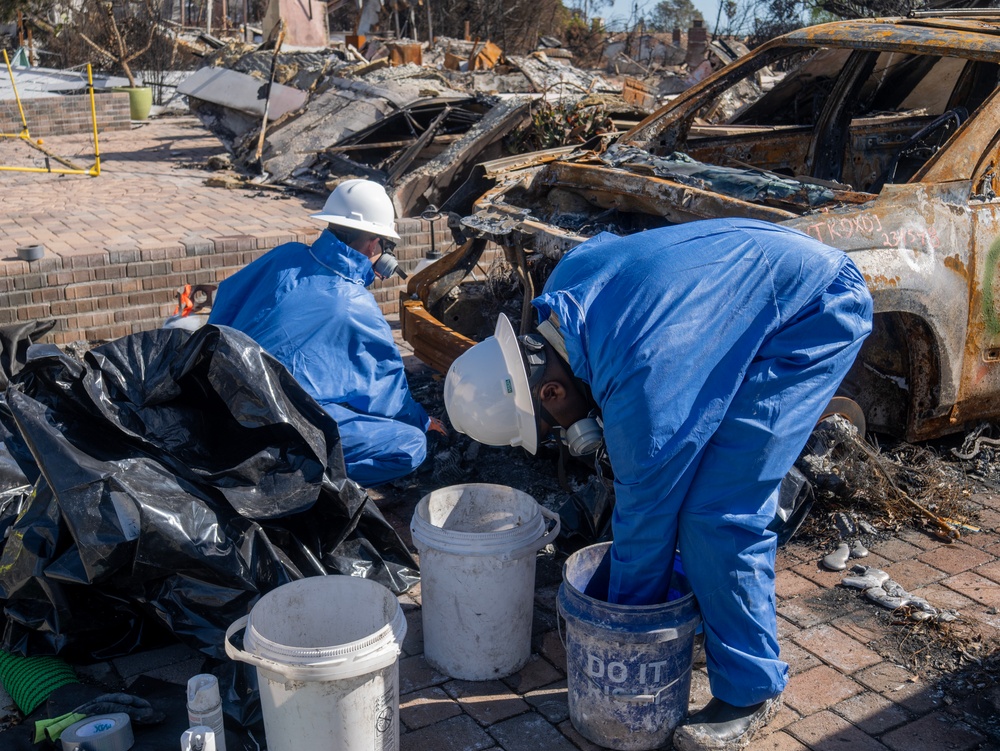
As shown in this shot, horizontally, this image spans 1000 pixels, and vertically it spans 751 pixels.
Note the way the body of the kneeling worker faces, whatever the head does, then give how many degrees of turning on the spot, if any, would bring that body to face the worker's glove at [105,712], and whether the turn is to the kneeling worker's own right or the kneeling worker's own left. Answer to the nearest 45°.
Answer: approximately 180°

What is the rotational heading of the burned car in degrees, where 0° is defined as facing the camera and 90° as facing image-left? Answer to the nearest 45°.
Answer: approximately 45°

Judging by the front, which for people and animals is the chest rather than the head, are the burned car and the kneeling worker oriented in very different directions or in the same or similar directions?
very different directions

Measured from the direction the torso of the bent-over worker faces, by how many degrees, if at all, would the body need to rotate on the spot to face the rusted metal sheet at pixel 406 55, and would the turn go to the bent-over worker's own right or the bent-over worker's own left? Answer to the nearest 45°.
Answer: approximately 90° to the bent-over worker's own right

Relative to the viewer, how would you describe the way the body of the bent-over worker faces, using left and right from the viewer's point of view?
facing to the left of the viewer

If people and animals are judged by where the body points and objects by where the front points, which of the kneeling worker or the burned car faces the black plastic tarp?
the burned car

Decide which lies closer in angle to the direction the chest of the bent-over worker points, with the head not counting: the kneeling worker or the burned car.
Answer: the kneeling worker

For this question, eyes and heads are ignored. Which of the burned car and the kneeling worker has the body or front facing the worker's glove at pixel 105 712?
the burned car

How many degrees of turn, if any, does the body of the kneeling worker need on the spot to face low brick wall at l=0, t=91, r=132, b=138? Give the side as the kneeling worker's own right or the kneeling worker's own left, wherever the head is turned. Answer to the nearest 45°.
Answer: approximately 45° to the kneeling worker's own left

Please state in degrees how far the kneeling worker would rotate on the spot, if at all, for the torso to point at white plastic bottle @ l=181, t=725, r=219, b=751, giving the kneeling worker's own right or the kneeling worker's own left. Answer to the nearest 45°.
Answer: approximately 135° to the kneeling worker's own right

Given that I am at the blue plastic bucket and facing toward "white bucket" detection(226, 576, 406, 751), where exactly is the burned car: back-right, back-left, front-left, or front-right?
back-right

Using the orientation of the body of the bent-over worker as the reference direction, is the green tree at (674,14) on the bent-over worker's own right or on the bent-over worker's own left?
on the bent-over worker's own right

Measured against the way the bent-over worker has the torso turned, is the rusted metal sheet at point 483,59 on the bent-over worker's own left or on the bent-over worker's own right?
on the bent-over worker's own right

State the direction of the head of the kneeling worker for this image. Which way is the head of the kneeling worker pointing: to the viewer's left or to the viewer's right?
to the viewer's right

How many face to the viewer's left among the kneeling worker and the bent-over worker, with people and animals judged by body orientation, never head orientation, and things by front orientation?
1
